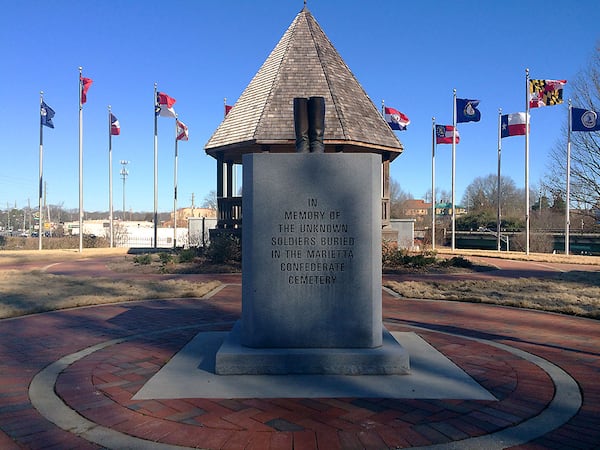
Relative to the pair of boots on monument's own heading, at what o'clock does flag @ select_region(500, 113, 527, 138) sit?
The flag is roughly at 7 o'clock from the pair of boots on monument.

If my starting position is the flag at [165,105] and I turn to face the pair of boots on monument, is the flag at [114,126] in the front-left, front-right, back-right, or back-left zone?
back-right

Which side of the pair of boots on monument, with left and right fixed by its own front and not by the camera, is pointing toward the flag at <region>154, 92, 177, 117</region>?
back

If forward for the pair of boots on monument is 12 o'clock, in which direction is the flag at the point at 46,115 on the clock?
The flag is roughly at 5 o'clock from the pair of boots on monument.

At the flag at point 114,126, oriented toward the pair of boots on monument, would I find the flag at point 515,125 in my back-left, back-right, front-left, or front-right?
front-left

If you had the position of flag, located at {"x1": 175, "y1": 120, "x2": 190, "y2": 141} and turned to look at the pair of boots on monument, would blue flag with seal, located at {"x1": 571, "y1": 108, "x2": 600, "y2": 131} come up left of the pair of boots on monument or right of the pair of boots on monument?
left

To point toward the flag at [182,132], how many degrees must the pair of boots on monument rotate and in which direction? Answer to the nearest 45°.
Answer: approximately 180°

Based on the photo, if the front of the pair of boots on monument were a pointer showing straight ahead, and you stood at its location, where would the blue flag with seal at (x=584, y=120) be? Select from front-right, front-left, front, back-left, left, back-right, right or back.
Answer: back-left

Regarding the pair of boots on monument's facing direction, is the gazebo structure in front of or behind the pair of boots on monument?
behind

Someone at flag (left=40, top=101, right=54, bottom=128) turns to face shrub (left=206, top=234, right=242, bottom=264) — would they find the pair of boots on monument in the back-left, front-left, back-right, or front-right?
front-right

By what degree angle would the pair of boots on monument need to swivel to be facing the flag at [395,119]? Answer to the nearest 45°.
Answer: approximately 180°

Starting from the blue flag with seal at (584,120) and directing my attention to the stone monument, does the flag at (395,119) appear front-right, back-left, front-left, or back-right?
front-right

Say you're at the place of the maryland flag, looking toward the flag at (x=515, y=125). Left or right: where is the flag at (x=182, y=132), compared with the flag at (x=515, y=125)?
left

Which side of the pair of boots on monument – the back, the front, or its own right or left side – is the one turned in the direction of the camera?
front

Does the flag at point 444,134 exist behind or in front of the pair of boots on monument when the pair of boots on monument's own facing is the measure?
behind
